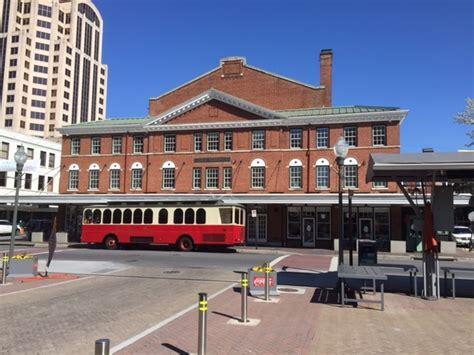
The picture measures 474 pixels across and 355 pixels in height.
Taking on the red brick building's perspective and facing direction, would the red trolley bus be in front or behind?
in front

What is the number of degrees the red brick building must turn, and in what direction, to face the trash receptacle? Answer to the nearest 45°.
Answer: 0° — it already faces it

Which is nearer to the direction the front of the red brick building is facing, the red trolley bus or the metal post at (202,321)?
the metal post

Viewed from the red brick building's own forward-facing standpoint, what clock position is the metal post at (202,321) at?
The metal post is roughly at 12 o'clock from the red brick building.

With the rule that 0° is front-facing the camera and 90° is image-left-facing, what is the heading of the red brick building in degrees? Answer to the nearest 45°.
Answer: approximately 0°
